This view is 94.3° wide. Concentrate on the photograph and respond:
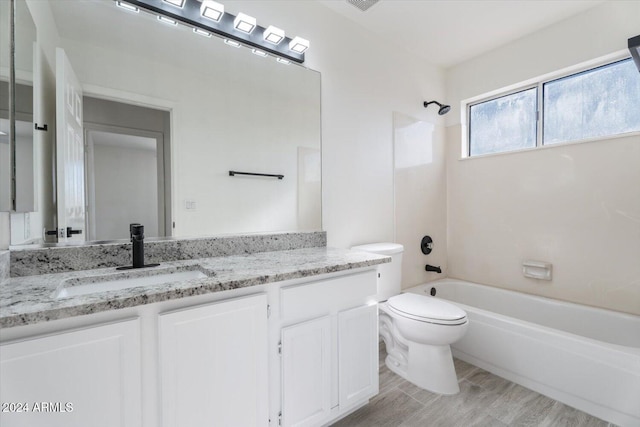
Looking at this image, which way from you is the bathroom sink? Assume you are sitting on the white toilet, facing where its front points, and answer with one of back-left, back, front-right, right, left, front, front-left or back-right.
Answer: right

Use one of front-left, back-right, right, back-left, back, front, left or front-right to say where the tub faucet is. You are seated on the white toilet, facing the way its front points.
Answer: back-left

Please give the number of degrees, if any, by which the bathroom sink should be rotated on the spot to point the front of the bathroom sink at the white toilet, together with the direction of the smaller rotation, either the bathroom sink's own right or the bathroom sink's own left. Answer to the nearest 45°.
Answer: approximately 45° to the bathroom sink's own left

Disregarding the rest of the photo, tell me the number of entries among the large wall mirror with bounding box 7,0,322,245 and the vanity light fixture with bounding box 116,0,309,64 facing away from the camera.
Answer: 0

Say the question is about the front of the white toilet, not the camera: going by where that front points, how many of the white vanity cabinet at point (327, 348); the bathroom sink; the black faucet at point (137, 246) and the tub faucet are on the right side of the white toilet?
3

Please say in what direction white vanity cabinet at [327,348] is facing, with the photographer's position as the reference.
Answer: facing the viewer and to the right of the viewer

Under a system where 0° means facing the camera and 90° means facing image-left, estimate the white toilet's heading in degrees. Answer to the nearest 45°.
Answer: approximately 315°

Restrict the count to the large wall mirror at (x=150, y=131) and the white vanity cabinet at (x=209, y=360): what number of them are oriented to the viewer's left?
0

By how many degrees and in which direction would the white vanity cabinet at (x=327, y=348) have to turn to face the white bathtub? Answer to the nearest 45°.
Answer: approximately 45° to its left

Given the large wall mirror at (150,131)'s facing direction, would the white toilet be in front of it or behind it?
in front

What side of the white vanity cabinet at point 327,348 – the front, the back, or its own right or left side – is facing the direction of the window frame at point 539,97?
left
